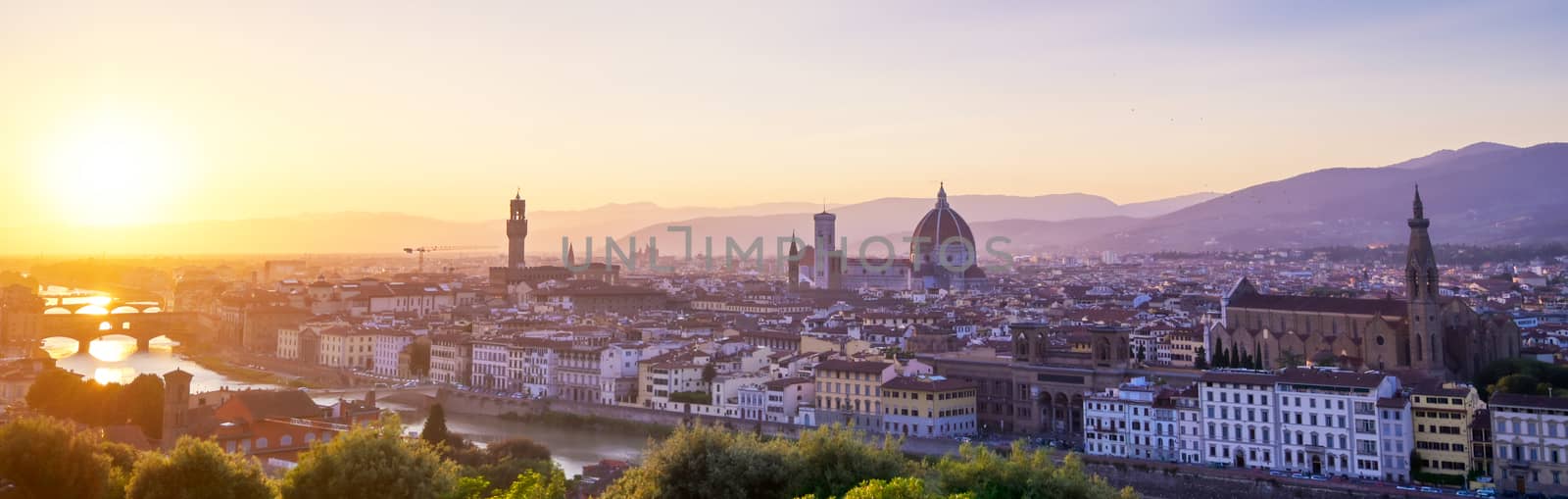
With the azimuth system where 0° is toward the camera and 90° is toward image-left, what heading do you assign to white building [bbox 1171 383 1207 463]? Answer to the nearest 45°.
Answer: approximately 0°

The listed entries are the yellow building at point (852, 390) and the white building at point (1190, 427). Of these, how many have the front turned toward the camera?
2

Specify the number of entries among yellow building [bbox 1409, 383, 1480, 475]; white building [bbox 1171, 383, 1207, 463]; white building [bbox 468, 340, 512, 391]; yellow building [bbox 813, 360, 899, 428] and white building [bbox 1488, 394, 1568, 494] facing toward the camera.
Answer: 5

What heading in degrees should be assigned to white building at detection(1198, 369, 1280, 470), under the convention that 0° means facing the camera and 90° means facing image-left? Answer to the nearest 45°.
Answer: approximately 0°

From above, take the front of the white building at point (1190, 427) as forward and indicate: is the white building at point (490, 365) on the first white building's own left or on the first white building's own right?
on the first white building's own right

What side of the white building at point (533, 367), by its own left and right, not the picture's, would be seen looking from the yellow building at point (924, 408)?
left

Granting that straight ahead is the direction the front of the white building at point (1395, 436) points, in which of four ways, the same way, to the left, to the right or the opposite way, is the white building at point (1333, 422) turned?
the same way

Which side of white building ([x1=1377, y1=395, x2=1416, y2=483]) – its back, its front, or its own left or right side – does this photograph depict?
front

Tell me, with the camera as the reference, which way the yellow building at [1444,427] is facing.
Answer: facing the viewer

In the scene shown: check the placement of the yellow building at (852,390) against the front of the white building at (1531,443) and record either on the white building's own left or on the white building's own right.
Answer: on the white building's own right

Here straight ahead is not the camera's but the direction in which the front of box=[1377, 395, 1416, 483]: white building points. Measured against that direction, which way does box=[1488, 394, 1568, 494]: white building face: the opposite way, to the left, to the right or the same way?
the same way

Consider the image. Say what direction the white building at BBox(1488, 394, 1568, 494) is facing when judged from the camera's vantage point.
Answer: facing the viewer

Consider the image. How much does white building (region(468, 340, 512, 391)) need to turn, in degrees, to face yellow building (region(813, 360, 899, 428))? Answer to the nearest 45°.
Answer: approximately 45° to its left

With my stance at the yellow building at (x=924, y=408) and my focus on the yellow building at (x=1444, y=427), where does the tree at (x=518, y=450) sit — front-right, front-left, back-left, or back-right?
back-right
